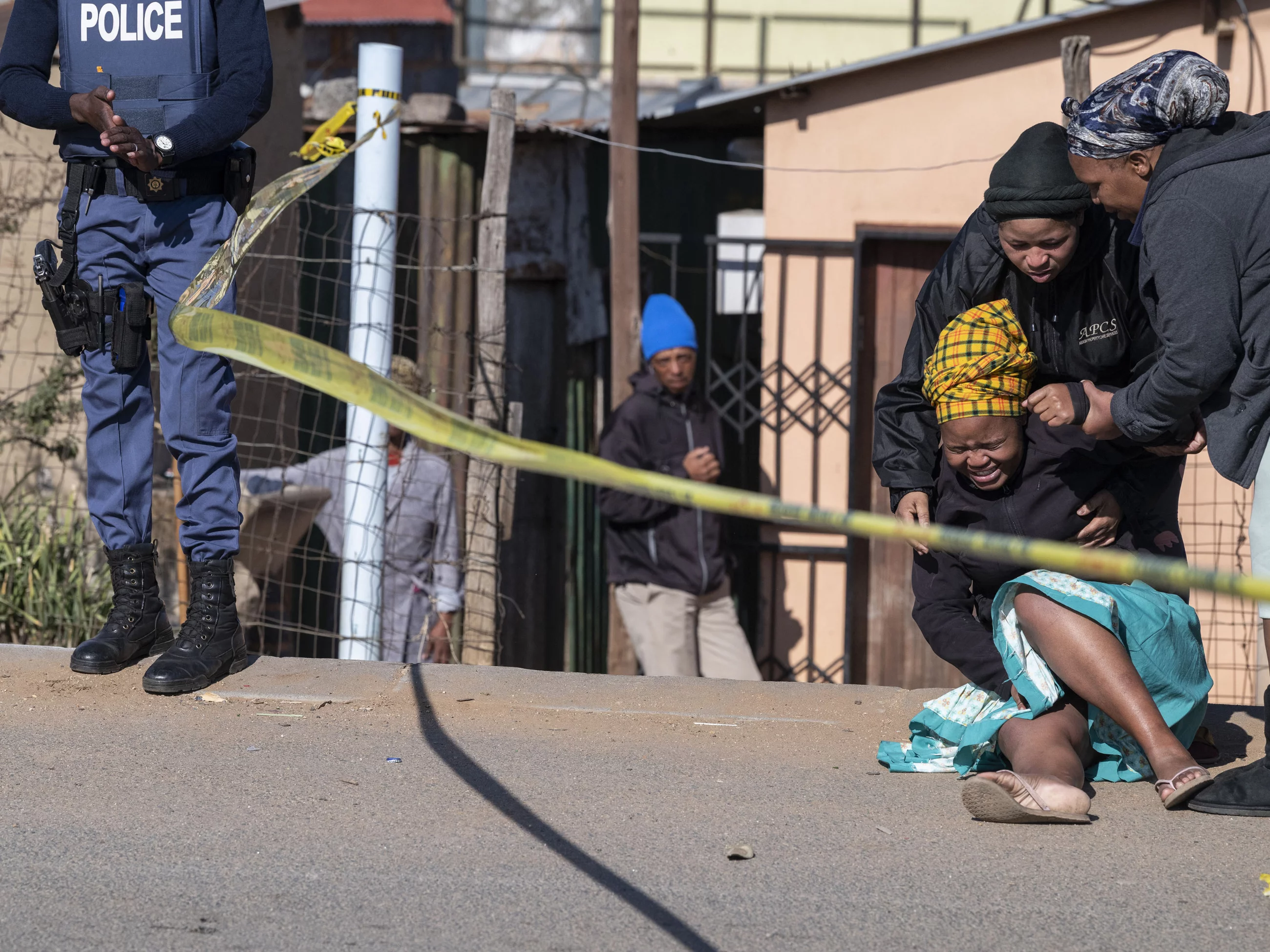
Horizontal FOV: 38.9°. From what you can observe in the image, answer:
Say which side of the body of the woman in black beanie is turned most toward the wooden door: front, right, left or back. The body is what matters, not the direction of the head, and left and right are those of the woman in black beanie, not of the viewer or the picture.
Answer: back

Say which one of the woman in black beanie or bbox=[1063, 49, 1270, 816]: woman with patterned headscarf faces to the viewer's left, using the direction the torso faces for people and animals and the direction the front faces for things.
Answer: the woman with patterned headscarf

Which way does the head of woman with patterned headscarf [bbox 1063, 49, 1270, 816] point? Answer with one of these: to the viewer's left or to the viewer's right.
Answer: to the viewer's left

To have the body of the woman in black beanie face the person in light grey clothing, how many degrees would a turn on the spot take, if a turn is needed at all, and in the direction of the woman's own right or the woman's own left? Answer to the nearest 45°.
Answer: approximately 135° to the woman's own right

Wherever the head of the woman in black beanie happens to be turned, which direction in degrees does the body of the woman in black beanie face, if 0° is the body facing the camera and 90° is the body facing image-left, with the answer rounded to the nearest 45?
approximately 0°

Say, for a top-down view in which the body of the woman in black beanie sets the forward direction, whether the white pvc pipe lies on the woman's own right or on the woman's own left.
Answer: on the woman's own right

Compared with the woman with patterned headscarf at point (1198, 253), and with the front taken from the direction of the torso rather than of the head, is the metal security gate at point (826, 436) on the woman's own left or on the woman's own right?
on the woman's own right

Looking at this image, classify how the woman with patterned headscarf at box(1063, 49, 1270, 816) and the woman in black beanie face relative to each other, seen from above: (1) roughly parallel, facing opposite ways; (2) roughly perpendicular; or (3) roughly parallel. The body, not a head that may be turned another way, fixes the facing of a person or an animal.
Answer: roughly perpendicular

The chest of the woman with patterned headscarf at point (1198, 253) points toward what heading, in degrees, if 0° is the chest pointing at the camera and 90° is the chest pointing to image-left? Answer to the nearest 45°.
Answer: approximately 90°
